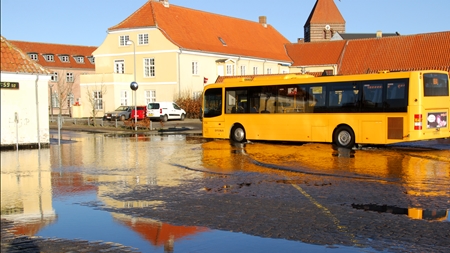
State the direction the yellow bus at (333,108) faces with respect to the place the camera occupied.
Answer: facing away from the viewer and to the left of the viewer
